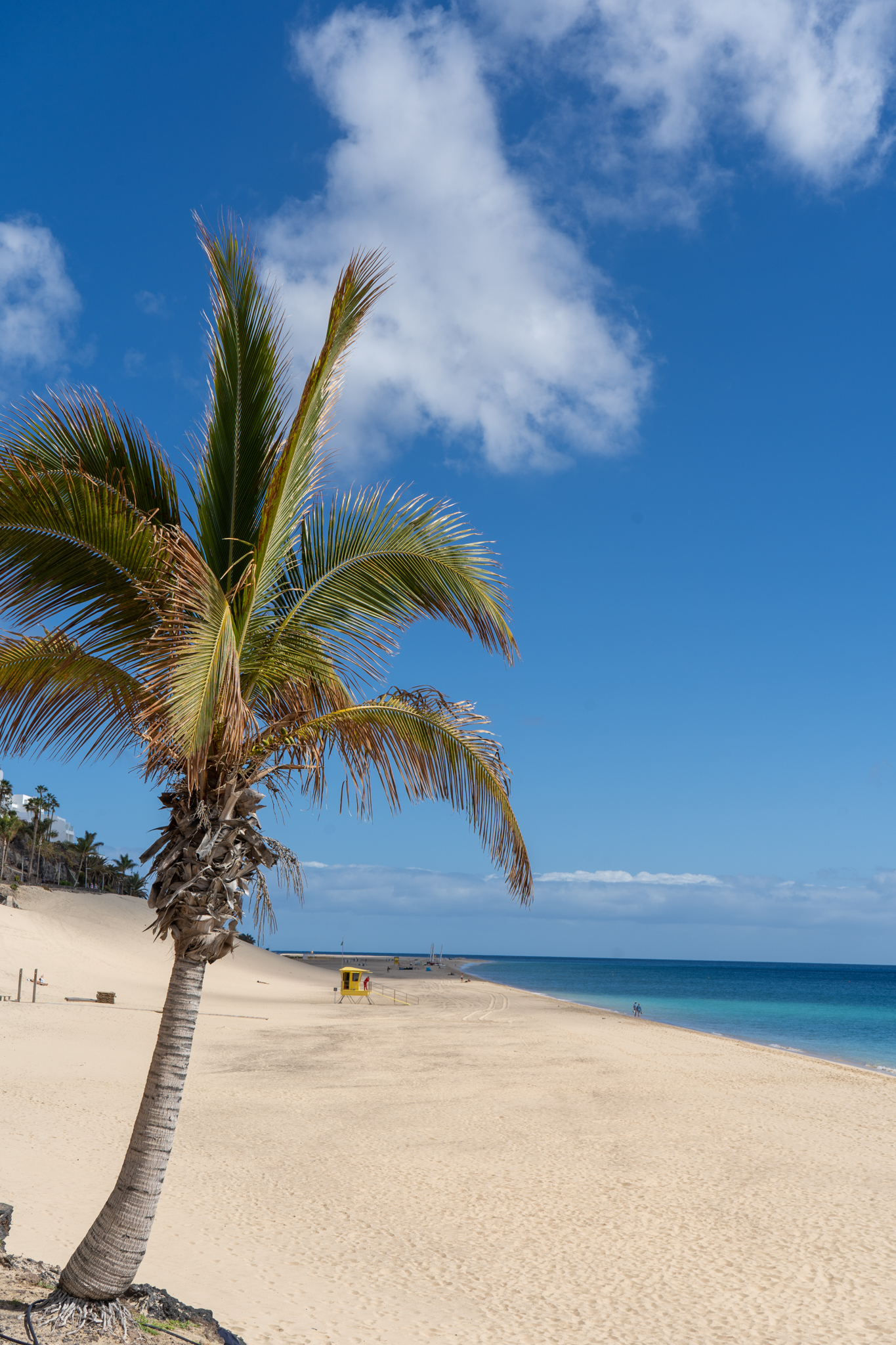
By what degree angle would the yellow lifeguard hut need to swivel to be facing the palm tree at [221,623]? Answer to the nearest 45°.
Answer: approximately 90° to its right

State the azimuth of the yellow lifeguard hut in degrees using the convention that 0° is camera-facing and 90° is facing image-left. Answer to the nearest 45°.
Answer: approximately 270°

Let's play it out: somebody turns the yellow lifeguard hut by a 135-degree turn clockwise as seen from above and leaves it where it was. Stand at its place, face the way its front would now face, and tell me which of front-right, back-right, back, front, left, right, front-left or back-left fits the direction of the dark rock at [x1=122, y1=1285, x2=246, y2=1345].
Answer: front-left
